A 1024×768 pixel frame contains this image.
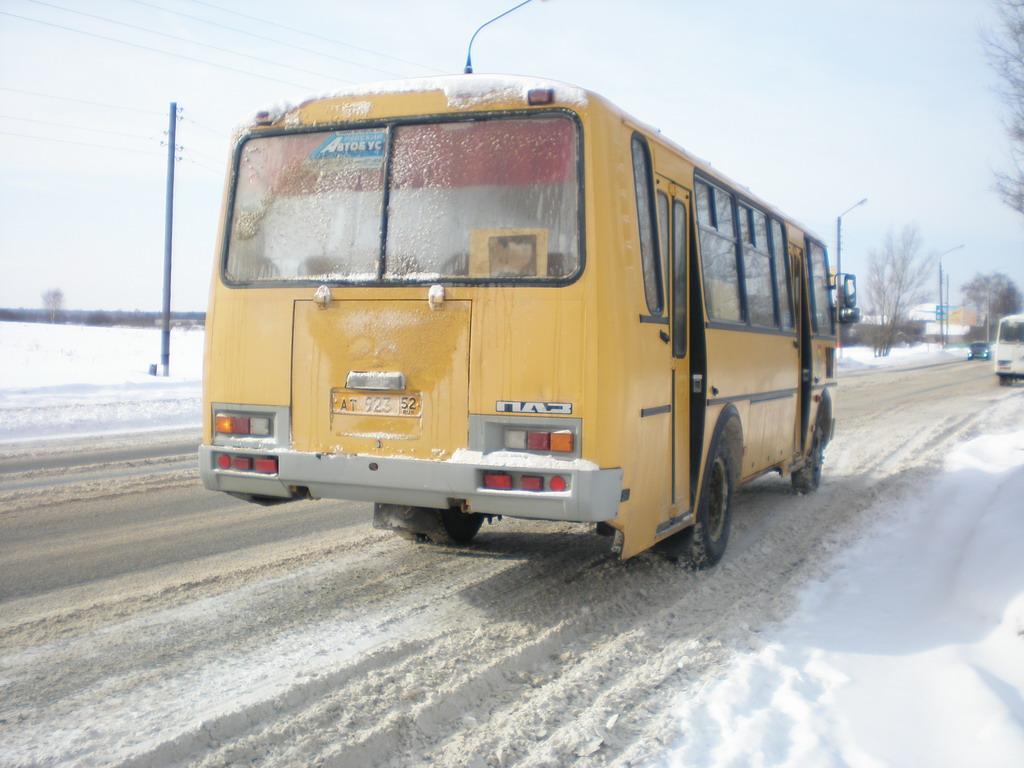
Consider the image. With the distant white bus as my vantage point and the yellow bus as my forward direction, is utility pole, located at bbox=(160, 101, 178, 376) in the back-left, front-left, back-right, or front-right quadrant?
front-right

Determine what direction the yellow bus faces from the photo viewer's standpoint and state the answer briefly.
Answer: facing away from the viewer and to the right of the viewer

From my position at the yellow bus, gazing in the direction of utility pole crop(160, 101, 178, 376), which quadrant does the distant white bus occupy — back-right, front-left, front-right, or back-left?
front-right

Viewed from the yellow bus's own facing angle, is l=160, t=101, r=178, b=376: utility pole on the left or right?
on its left

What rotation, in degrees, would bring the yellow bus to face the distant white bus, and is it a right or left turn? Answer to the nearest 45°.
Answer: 0° — it already faces it

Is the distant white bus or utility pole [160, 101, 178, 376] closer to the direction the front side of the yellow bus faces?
the distant white bus
